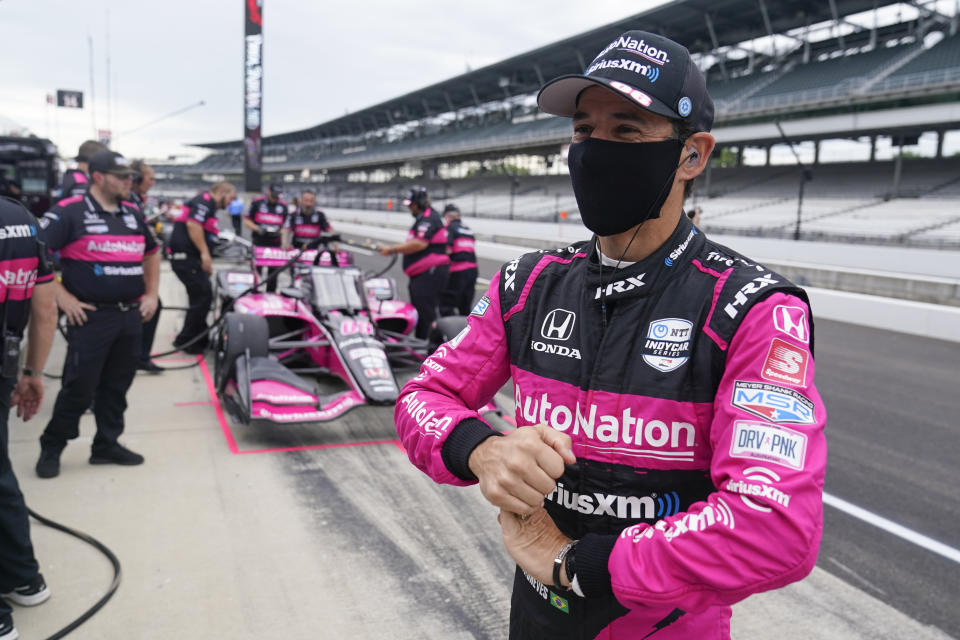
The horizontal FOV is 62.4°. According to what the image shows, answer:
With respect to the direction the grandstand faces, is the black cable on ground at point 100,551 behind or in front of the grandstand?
in front

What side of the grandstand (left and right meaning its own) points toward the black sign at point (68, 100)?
front

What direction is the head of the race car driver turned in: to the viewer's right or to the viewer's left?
to the viewer's left

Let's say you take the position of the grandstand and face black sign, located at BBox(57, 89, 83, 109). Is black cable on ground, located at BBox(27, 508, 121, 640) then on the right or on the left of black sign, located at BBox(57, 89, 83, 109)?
left

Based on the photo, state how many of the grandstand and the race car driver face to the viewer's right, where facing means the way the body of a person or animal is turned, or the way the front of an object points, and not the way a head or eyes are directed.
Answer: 0

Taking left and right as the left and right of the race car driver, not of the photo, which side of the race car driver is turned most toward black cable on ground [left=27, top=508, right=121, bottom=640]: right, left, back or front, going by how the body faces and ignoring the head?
right

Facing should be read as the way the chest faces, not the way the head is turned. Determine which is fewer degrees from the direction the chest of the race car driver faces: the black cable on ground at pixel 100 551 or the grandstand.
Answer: the black cable on ground

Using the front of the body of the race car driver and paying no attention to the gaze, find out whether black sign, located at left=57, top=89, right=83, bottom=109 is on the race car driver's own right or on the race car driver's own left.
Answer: on the race car driver's own right

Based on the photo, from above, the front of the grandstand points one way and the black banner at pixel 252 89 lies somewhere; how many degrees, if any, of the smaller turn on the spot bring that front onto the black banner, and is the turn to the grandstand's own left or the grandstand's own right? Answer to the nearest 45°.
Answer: approximately 45° to the grandstand's own right

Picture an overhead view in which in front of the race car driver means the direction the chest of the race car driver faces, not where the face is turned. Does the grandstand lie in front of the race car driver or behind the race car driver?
behind
